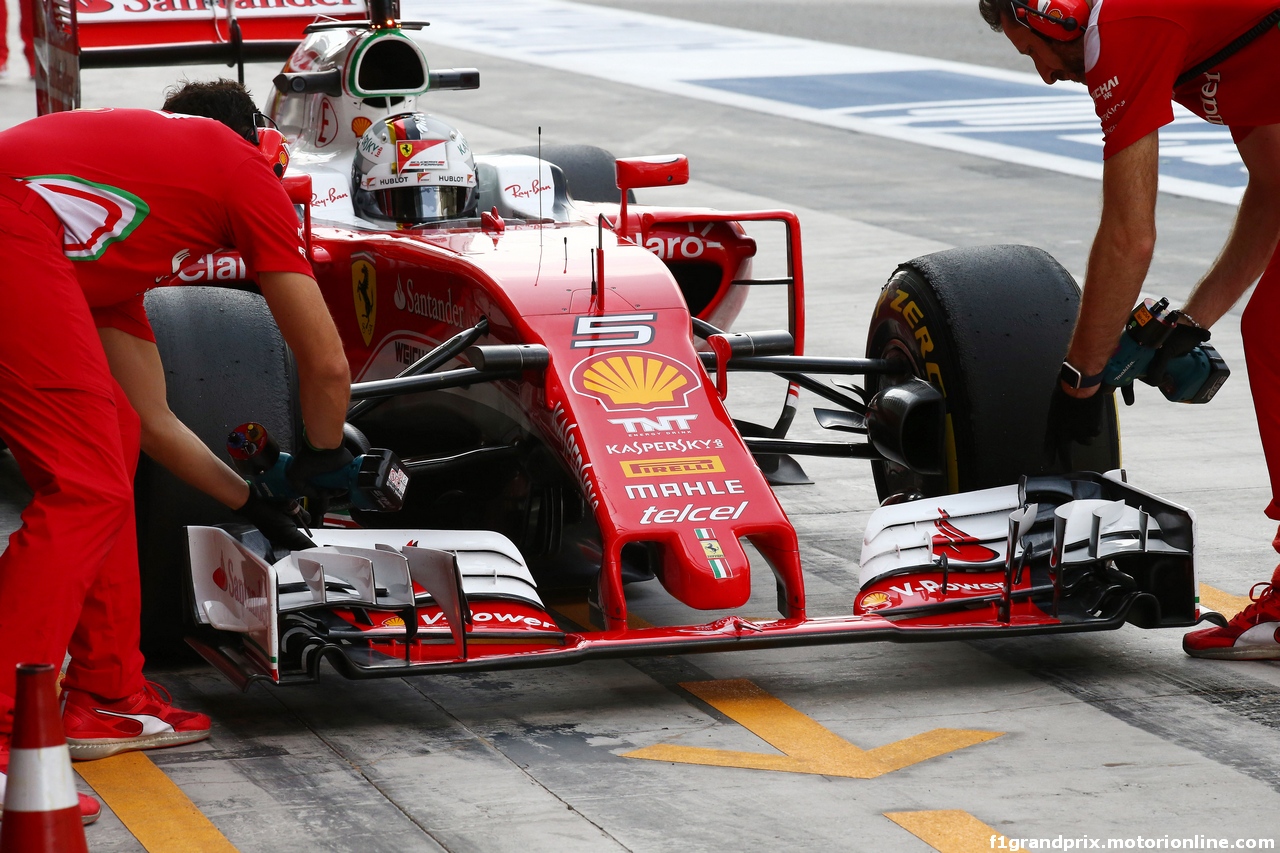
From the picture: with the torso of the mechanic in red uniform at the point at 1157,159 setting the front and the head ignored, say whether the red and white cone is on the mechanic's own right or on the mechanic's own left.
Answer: on the mechanic's own left

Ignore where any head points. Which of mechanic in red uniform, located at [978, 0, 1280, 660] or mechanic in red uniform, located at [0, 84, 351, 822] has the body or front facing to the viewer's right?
mechanic in red uniform, located at [0, 84, 351, 822]

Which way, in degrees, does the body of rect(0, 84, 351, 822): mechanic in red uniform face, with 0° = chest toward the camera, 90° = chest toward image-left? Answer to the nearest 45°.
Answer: approximately 270°

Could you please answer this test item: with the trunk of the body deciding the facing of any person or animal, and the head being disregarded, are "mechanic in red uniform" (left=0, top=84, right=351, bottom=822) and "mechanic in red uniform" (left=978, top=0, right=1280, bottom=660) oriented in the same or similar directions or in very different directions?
very different directions

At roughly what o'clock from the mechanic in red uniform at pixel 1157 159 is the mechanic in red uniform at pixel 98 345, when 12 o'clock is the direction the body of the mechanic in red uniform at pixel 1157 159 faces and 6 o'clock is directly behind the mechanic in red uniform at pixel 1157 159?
the mechanic in red uniform at pixel 98 345 is roughly at 11 o'clock from the mechanic in red uniform at pixel 1157 159.

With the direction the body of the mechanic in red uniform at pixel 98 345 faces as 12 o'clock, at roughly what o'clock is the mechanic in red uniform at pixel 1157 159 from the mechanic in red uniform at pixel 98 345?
the mechanic in red uniform at pixel 1157 159 is roughly at 12 o'clock from the mechanic in red uniform at pixel 98 345.

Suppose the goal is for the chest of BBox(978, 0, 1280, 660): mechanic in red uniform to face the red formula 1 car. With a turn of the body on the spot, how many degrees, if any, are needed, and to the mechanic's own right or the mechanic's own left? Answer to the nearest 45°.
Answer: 0° — they already face it

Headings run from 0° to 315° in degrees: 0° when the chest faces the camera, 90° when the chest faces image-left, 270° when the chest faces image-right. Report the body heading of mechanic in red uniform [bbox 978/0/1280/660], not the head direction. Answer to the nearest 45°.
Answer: approximately 90°

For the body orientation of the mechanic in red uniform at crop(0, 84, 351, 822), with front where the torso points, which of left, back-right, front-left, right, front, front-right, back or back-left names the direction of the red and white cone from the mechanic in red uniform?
right

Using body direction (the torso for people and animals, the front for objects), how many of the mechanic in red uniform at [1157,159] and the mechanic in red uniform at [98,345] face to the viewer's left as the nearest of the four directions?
1

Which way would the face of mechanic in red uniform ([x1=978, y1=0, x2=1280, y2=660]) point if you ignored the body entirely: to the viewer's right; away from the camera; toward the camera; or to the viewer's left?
to the viewer's left
